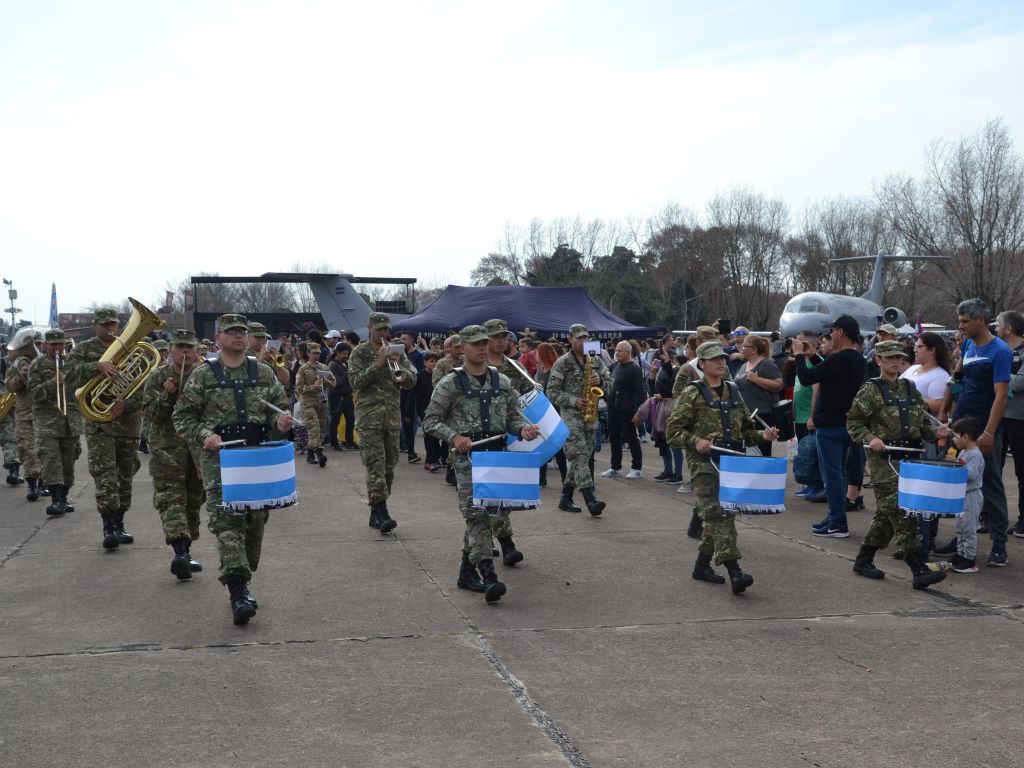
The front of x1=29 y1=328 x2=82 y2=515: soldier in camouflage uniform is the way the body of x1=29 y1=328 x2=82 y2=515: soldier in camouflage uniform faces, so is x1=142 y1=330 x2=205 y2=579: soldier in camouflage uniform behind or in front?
in front

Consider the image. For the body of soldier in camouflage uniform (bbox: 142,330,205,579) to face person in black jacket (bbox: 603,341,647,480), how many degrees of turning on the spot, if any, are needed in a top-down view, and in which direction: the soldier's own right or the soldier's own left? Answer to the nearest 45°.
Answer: approximately 90° to the soldier's own left

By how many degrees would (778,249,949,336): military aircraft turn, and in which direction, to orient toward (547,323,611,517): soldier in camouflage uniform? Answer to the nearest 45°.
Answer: approximately 45° to its left

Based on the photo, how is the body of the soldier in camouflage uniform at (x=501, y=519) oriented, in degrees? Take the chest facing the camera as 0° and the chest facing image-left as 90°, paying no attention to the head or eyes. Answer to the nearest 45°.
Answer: approximately 315°

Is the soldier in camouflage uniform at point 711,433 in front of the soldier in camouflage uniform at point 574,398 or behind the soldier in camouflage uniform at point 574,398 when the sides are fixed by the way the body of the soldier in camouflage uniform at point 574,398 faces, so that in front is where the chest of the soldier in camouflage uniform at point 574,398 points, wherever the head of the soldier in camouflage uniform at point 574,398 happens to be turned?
in front

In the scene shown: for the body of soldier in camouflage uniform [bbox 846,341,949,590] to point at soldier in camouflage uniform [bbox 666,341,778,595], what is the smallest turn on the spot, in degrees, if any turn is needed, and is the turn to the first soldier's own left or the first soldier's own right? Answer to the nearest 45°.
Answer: approximately 90° to the first soldier's own right

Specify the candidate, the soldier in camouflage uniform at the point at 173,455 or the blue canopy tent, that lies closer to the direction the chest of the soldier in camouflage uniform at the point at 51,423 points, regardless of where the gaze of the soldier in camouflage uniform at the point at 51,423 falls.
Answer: the soldier in camouflage uniform

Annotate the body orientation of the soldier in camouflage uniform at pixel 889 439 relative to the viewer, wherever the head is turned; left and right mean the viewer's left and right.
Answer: facing the viewer and to the right of the viewer

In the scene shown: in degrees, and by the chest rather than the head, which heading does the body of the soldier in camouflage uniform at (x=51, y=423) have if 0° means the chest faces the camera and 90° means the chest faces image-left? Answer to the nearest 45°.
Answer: approximately 315°

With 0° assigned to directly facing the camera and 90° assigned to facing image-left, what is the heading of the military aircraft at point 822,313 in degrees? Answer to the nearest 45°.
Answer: approximately 45°

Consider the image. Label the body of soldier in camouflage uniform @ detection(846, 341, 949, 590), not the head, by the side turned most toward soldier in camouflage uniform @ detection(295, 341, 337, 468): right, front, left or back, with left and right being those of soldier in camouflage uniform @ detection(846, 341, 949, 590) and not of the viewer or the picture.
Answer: back
